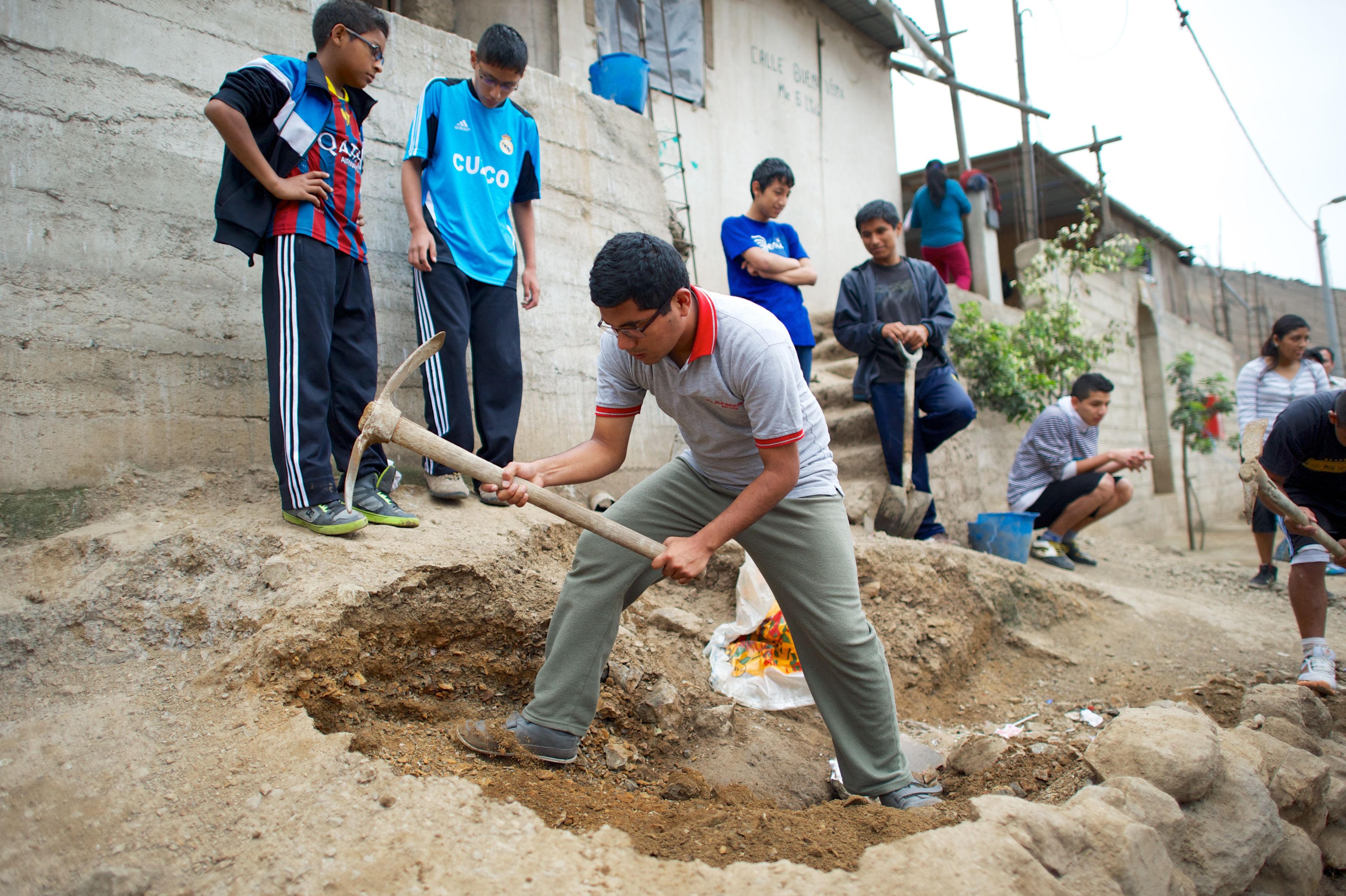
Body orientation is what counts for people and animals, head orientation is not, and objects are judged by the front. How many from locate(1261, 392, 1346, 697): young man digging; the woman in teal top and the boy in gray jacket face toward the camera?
2

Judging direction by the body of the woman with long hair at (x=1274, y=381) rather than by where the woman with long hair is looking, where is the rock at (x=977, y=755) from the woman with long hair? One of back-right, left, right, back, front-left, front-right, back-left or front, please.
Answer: front-right

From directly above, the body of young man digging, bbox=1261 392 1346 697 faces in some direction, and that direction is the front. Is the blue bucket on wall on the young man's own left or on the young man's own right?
on the young man's own right

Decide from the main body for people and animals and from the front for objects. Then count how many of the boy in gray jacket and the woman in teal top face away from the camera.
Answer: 1

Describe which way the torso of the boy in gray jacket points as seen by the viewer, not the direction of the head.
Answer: toward the camera

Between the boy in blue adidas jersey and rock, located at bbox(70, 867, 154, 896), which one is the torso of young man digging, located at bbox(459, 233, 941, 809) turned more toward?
the rock

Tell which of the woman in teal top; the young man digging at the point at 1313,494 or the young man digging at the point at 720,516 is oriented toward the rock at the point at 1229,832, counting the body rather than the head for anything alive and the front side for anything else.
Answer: the young man digging at the point at 1313,494

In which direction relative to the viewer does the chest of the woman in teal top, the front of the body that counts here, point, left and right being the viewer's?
facing away from the viewer

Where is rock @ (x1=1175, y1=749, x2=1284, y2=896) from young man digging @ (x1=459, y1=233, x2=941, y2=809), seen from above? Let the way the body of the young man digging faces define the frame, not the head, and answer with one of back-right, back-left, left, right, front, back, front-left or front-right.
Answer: back-left

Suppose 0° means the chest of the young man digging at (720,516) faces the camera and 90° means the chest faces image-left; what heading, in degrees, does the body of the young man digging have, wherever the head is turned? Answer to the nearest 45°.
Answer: approximately 45°

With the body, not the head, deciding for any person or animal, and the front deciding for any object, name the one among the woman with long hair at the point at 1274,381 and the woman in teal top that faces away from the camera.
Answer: the woman in teal top

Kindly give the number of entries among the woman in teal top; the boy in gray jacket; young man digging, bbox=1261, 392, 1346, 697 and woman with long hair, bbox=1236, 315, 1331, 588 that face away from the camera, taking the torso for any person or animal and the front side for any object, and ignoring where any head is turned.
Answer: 1

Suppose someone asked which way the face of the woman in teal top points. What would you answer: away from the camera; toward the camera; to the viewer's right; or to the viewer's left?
away from the camera

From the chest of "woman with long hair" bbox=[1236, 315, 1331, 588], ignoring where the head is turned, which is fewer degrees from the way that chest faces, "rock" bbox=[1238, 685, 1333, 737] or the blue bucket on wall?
the rock

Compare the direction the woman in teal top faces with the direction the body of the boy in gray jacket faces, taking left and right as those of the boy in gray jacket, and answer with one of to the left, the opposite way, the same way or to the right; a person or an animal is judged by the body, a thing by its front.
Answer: the opposite way
